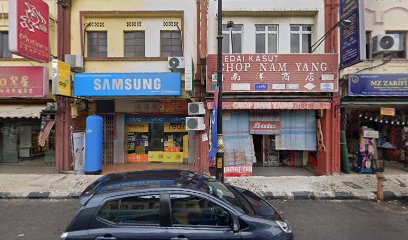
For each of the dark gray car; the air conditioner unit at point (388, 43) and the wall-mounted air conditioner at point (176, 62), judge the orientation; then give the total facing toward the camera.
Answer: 2

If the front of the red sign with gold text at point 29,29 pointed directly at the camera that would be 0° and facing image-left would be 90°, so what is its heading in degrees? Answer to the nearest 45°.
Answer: approximately 315°

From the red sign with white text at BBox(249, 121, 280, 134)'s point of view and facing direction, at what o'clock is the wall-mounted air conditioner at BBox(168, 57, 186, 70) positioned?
The wall-mounted air conditioner is roughly at 2 o'clock from the red sign with white text.

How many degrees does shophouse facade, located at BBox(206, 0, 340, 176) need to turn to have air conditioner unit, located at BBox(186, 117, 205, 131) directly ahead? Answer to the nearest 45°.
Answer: approximately 90° to its right

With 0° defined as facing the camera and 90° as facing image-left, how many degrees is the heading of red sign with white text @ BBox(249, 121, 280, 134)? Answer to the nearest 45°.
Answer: approximately 0°

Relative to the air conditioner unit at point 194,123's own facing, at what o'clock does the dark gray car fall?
The dark gray car is roughly at 12 o'clock from the air conditioner unit.

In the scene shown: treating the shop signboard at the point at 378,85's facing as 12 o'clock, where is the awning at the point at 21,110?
The awning is roughly at 2 o'clock from the shop signboard.

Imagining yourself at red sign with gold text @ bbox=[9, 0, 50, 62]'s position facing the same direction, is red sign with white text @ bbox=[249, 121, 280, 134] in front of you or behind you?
in front
